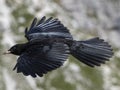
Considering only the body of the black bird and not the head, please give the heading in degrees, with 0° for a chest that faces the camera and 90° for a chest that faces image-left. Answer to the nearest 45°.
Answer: approximately 90°
